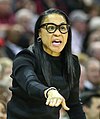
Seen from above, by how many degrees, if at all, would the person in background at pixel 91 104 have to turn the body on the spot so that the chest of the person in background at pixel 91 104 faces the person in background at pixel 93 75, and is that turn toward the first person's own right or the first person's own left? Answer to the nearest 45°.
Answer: approximately 135° to the first person's own left

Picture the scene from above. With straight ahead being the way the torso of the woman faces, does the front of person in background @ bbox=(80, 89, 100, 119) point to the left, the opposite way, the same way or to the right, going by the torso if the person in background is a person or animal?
the same way

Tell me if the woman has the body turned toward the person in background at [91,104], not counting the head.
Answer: no

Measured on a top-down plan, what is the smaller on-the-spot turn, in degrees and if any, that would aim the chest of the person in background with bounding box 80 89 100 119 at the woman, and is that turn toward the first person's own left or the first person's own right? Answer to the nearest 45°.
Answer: approximately 45° to the first person's own right

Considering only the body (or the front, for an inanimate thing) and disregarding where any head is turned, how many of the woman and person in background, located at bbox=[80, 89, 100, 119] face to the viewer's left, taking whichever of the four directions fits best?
0

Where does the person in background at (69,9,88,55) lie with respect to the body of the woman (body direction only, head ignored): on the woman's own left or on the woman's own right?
on the woman's own left

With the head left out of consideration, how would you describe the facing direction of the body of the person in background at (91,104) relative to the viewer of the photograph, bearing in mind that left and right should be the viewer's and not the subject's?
facing the viewer and to the right of the viewer

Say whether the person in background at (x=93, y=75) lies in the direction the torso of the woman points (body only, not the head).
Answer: no
